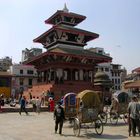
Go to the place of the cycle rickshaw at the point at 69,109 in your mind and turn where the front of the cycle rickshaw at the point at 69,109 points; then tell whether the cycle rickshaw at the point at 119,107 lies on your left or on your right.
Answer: on your right

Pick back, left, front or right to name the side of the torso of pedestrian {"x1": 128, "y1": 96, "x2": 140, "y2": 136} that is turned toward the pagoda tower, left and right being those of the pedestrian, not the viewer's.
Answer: front

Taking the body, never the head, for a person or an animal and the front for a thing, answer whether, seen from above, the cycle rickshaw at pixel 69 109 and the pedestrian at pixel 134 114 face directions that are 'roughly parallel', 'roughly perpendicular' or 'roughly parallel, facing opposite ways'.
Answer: roughly parallel

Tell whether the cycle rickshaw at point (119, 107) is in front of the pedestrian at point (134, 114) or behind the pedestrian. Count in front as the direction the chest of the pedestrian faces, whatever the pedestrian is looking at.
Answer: in front

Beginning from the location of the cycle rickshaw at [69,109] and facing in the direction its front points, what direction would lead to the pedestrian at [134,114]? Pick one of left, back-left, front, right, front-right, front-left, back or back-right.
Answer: back-right

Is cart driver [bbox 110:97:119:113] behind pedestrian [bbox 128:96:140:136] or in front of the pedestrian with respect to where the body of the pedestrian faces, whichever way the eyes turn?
in front
